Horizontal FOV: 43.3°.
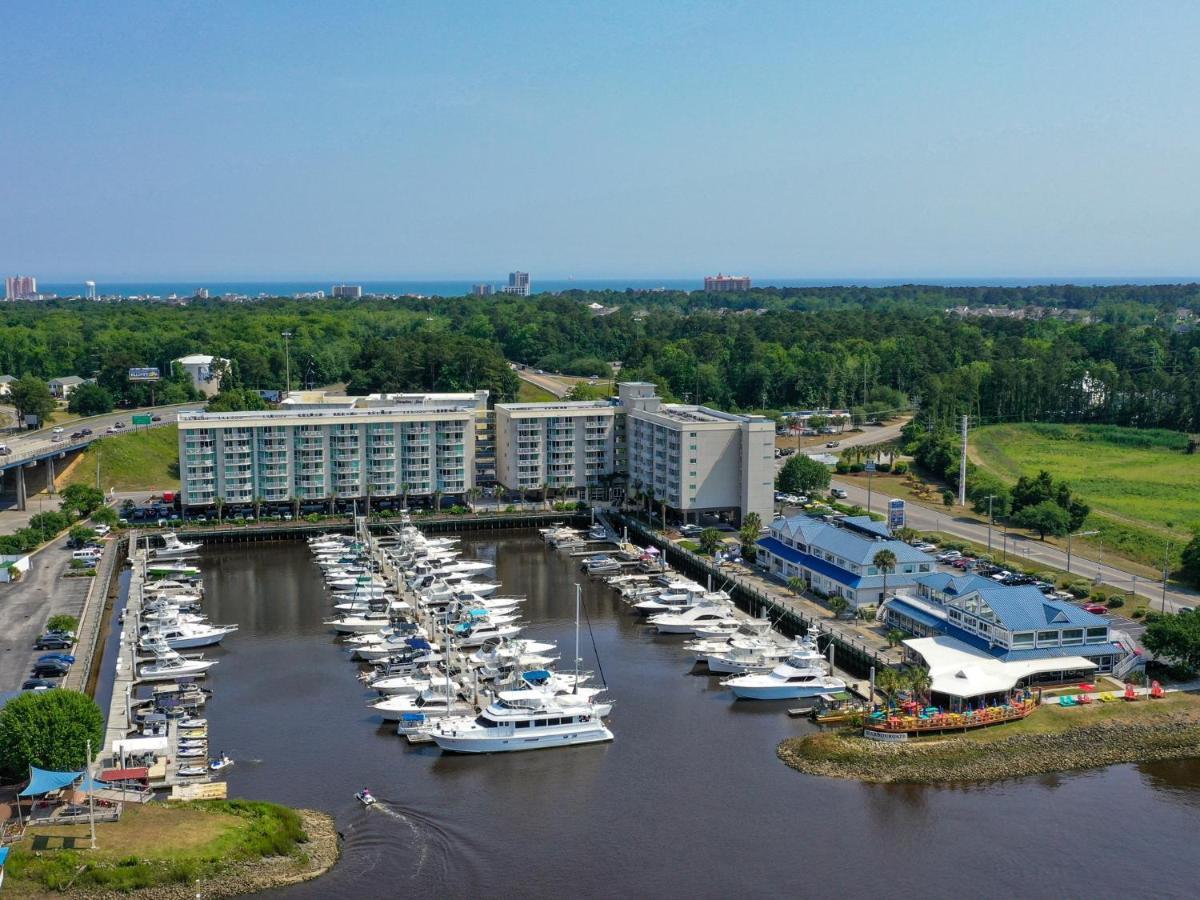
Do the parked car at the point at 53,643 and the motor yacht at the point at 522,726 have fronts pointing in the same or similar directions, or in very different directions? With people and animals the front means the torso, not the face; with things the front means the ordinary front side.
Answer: very different directions

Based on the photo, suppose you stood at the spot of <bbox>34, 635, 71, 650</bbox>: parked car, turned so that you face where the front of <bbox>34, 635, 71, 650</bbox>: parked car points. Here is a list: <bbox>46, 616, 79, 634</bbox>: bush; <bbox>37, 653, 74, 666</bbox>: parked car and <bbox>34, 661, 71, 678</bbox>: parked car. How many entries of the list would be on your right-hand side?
2

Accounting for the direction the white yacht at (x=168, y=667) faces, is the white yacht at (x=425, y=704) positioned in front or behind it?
in front

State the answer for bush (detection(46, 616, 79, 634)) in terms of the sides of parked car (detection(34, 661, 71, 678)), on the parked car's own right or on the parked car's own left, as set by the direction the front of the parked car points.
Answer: on the parked car's own left

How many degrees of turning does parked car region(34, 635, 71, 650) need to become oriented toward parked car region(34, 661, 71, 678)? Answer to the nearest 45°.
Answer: approximately 90° to its right

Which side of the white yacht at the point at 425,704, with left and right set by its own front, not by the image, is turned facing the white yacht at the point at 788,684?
back

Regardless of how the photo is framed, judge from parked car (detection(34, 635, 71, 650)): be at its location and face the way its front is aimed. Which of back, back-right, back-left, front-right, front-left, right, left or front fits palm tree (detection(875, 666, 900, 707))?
front-right

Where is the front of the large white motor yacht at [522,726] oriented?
to the viewer's left

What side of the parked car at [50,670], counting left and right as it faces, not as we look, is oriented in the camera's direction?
right

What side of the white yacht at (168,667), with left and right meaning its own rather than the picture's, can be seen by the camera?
right

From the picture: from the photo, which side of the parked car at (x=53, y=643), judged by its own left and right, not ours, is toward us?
right

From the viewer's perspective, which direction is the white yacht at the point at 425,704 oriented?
to the viewer's left
